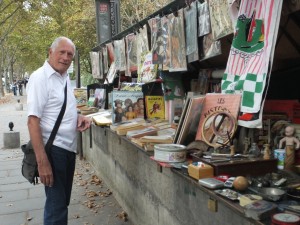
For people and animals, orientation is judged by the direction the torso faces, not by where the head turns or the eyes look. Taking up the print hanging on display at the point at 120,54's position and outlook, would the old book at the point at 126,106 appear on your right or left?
on your left

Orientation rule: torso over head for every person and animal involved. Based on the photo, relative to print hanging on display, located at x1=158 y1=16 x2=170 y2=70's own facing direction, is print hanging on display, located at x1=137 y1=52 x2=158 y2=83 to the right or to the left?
on its right

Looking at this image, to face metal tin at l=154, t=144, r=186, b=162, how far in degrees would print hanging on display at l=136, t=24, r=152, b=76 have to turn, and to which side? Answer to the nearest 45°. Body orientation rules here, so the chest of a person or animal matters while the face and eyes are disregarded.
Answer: approximately 45° to its left

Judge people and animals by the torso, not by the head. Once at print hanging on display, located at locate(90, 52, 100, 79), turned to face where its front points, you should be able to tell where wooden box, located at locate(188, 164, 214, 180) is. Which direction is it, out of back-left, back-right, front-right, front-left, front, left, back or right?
front-left

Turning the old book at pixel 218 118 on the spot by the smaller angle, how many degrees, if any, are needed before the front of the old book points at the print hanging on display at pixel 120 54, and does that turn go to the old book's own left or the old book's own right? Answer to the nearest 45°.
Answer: approximately 135° to the old book's own right

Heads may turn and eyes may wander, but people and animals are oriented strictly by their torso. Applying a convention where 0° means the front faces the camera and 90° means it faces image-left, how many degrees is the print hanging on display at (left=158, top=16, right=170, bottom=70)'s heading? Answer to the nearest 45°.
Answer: approximately 45°

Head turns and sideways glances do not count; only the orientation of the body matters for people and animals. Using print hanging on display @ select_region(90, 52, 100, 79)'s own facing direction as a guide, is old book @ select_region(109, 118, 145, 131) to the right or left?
on its left

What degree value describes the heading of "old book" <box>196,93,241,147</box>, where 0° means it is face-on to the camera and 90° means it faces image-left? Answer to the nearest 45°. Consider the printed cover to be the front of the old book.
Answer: approximately 0°

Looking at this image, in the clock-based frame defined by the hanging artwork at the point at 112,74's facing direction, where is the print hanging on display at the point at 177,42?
The print hanging on display is roughly at 10 o'clock from the hanging artwork.

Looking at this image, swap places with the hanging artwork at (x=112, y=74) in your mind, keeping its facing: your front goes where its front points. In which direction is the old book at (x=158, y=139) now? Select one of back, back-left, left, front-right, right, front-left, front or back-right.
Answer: front-left
